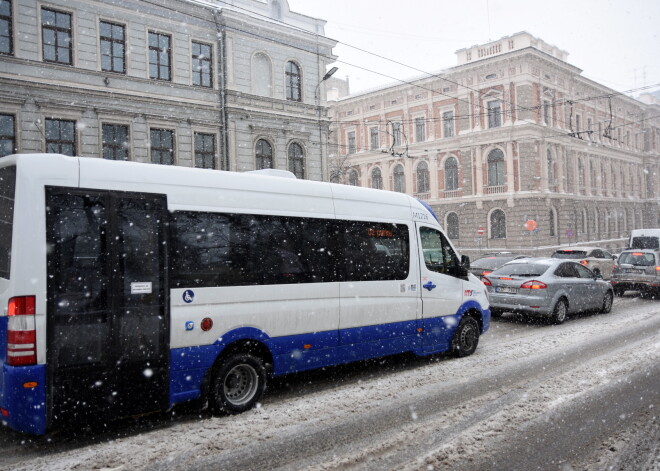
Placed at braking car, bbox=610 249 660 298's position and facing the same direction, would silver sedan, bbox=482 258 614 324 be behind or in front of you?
behind

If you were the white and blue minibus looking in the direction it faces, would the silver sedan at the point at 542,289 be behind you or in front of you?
in front

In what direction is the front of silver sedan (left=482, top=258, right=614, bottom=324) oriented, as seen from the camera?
facing away from the viewer and to the right of the viewer

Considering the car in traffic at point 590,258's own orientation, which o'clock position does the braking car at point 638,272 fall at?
the braking car at point 638,272 is roughly at 4 o'clock from the car in traffic at point 590,258.

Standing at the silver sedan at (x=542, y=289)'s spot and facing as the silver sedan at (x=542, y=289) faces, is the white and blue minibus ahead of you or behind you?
behind

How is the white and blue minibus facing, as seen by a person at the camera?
facing away from the viewer and to the right of the viewer

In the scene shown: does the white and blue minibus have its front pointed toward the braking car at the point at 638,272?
yes

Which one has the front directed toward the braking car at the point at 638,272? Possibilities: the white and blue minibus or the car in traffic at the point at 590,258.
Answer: the white and blue minibus

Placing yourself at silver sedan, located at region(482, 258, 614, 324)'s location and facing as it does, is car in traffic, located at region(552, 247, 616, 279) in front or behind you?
in front

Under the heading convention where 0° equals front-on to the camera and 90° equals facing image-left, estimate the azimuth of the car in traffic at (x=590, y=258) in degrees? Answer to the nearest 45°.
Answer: approximately 225°

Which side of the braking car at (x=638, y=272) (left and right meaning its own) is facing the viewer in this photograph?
back

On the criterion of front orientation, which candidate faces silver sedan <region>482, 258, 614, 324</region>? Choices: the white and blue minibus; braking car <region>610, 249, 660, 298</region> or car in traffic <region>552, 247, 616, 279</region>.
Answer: the white and blue minibus
